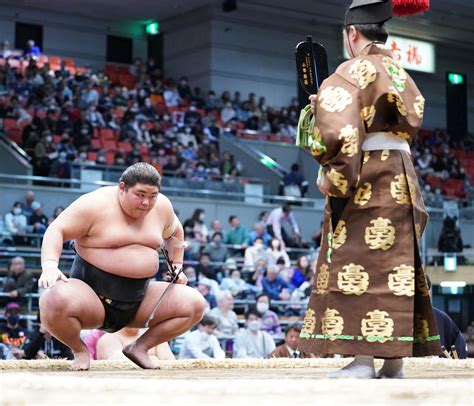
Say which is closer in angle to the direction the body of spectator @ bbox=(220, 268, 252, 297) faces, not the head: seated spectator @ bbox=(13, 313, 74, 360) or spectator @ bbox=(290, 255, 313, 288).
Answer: the seated spectator

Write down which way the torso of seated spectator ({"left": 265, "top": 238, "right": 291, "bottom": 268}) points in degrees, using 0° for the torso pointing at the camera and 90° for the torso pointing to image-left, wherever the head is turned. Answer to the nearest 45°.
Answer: approximately 0°

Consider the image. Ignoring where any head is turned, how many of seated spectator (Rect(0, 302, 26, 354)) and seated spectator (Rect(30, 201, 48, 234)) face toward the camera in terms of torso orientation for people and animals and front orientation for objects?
2

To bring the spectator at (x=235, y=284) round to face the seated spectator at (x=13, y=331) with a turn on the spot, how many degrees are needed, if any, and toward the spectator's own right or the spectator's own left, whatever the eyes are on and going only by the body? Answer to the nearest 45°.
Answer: approximately 45° to the spectator's own right

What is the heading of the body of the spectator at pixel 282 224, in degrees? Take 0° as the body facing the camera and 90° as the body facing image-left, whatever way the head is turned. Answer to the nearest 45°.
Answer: approximately 315°

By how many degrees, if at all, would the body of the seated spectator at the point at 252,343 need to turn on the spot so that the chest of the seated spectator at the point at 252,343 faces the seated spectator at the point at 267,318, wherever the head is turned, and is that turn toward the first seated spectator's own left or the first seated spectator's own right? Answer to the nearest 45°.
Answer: approximately 180°

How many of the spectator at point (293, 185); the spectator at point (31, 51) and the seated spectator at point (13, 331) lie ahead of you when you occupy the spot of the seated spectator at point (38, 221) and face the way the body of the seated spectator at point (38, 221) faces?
1

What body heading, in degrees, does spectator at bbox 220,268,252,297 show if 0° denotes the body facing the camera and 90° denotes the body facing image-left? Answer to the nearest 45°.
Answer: approximately 0°

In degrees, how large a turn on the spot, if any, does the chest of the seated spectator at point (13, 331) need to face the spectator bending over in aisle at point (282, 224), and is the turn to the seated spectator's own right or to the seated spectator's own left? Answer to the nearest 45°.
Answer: approximately 135° to the seated spectator's own left

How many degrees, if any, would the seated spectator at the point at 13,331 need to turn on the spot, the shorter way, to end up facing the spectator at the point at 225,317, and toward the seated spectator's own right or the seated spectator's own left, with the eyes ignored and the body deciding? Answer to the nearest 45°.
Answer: approximately 90° to the seated spectator's own left

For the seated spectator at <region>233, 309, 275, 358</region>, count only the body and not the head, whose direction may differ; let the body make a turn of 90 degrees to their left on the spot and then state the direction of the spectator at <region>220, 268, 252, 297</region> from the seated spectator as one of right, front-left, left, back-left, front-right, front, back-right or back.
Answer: left

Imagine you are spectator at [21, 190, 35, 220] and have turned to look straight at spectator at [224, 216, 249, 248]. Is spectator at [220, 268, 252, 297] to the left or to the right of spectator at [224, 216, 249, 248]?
right
